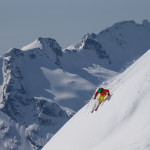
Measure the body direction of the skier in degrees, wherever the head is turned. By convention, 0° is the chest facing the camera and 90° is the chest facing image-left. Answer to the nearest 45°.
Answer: approximately 45°
